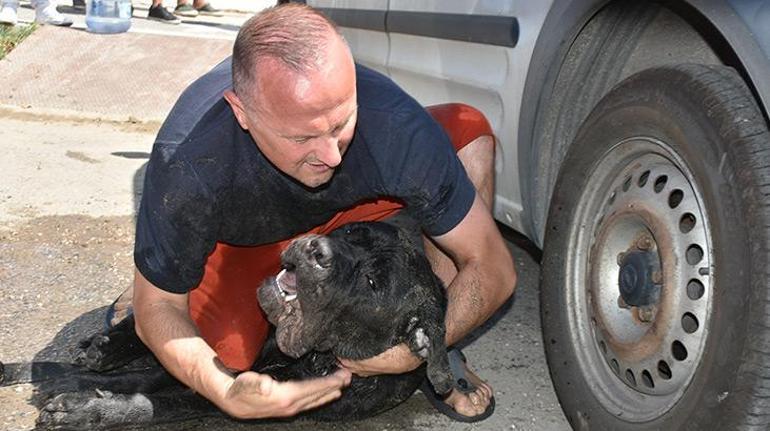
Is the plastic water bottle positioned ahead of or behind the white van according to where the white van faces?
behind

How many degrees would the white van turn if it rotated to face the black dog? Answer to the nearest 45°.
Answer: approximately 135° to its right

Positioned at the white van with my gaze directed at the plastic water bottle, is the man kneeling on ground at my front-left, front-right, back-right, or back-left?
front-left

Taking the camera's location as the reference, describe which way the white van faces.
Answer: facing the viewer and to the right of the viewer

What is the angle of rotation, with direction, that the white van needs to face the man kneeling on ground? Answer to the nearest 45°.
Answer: approximately 135° to its right

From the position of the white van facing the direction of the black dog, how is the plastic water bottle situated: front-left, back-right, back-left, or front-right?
front-right
